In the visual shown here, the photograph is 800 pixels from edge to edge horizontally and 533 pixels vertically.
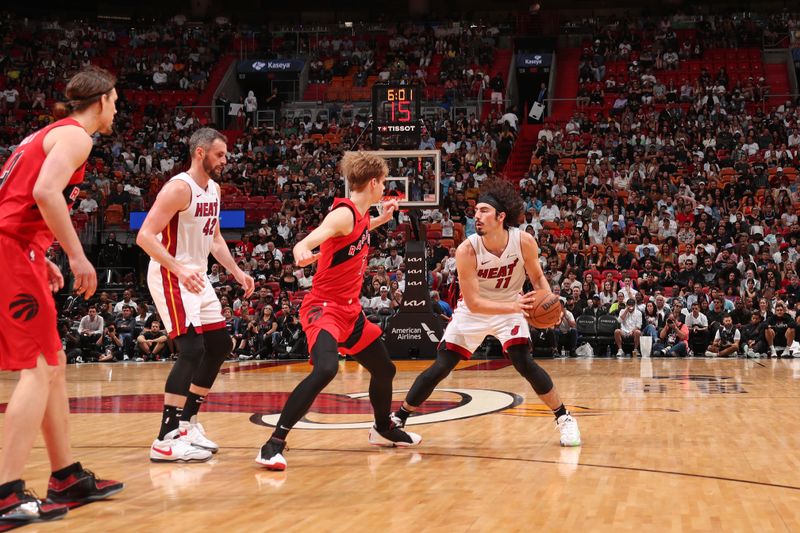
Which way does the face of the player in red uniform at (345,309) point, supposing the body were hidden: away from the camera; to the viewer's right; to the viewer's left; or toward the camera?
to the viewer's right

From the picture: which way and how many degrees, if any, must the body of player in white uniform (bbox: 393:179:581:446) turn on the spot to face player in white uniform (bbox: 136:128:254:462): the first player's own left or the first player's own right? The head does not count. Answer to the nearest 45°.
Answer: approximately 90° to the first player's own right

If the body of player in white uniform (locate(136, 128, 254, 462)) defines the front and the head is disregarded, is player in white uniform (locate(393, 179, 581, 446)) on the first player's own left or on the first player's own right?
on the first player's own left

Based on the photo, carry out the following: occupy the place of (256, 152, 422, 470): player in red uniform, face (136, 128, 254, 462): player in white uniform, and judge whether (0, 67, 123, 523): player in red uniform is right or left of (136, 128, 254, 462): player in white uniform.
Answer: left

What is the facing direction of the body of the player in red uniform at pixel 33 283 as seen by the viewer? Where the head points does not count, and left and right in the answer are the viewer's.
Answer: facing to the right of the viewer
